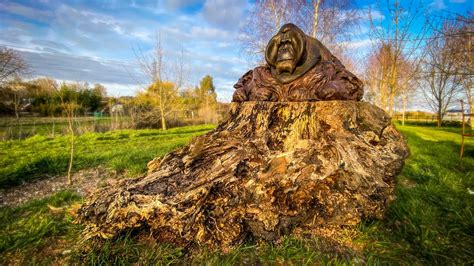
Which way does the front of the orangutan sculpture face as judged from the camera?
facing the viewer

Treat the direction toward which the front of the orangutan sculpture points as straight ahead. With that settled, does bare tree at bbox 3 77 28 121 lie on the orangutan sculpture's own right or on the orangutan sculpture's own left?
on the orangutan sculpture's own right
